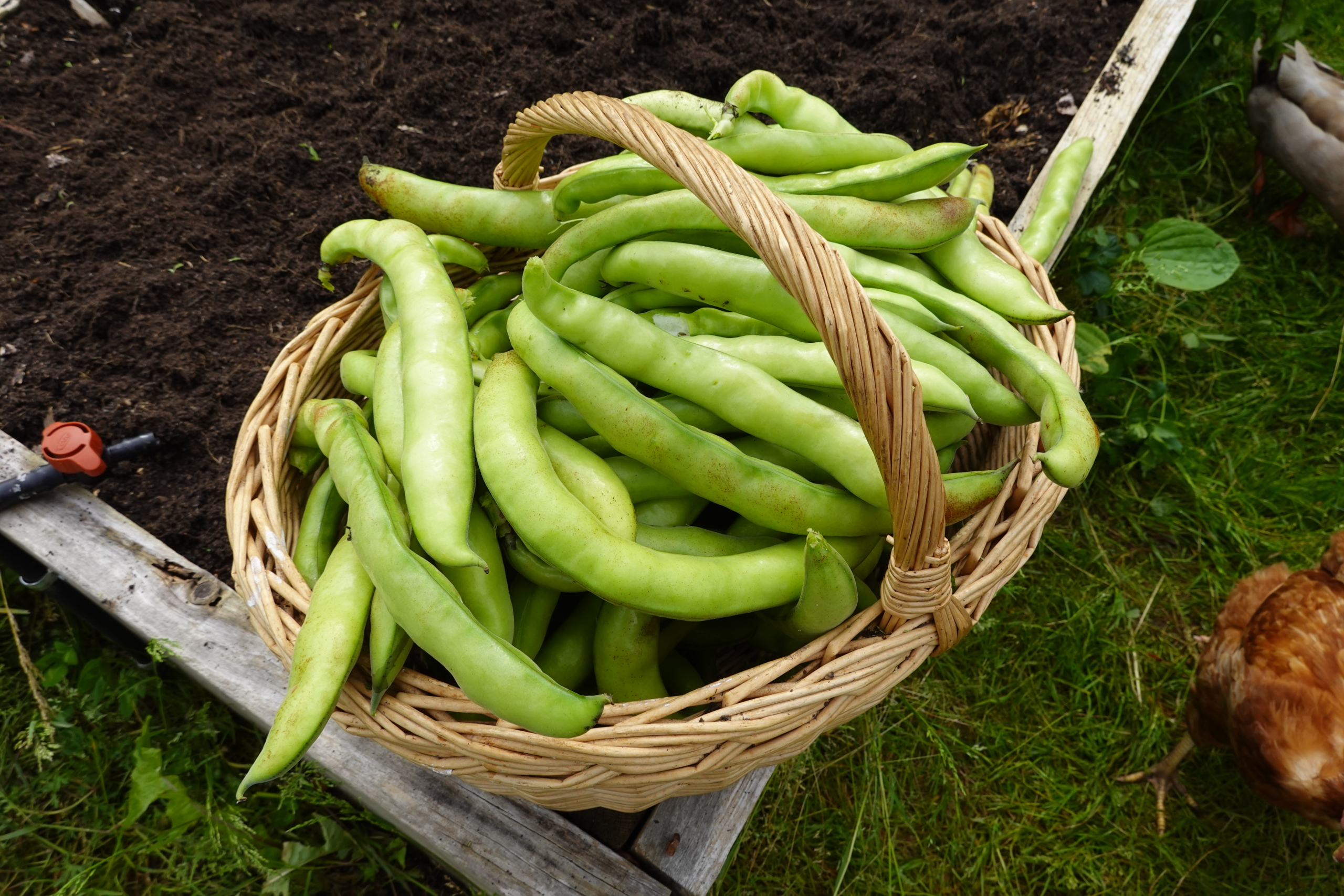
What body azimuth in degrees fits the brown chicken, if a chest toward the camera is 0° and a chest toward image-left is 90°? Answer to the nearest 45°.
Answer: approximately 0°

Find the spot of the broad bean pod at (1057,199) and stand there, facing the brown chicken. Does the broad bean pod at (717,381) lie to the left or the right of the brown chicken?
right

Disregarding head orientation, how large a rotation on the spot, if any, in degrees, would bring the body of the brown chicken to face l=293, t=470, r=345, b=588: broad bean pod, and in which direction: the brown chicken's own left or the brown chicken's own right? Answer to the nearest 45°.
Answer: approximately 45° to the brown chicken's own right

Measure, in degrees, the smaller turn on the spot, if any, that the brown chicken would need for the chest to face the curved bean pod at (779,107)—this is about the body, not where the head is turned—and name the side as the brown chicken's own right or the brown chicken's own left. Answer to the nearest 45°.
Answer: approximately 90° to the brown chicken's own right

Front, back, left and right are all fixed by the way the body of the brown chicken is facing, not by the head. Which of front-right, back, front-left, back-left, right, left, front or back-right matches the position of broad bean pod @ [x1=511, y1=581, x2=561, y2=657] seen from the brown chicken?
front-right
